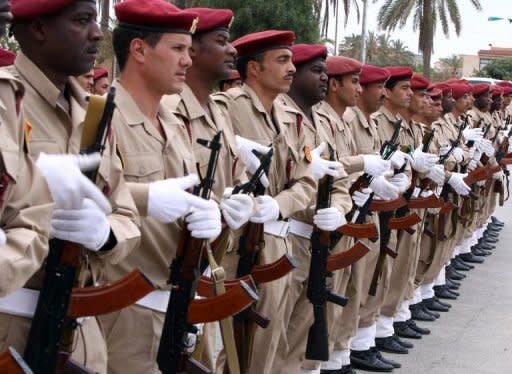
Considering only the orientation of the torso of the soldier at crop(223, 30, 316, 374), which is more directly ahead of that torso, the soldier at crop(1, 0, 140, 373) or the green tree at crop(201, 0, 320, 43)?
the soldier

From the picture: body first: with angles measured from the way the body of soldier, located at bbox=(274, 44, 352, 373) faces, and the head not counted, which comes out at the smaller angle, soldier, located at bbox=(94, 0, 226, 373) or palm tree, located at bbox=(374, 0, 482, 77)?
the soldier
